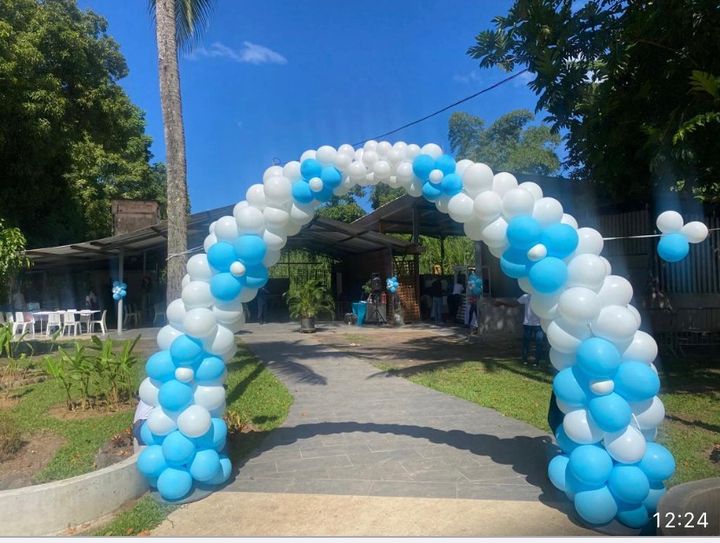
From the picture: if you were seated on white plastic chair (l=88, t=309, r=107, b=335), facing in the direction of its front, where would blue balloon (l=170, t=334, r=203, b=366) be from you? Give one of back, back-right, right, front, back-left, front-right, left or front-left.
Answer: left

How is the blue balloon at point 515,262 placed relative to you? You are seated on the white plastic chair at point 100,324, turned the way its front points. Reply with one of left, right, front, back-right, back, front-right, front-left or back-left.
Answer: left

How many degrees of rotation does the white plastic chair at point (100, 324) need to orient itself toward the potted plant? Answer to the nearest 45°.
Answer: approximately 135° to its left

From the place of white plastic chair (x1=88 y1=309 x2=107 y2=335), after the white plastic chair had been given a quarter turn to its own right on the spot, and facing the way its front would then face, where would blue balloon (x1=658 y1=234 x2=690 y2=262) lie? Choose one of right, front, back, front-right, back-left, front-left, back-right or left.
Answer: back

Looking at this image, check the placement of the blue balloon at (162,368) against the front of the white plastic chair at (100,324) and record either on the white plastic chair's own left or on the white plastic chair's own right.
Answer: on the white plastic chair's own left

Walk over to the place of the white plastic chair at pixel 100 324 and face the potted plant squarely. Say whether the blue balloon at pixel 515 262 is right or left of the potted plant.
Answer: right

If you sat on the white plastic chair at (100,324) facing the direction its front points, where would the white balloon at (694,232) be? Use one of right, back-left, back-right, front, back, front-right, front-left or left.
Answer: left

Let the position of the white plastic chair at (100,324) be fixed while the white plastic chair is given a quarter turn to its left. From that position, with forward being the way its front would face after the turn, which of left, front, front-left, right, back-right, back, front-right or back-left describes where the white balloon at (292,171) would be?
front

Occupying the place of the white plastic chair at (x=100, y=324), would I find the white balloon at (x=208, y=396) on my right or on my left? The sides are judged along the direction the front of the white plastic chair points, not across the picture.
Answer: on my left

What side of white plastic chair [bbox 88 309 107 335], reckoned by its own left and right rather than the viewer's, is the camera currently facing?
left

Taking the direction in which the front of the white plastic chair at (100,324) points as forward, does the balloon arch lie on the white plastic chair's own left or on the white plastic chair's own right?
on the white plastic chair's own left
